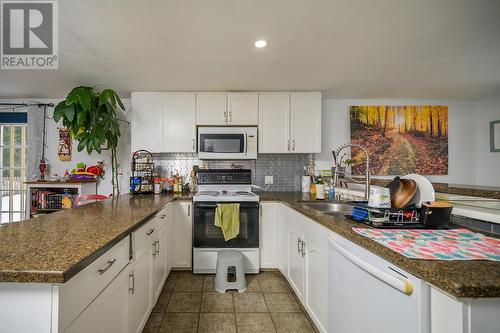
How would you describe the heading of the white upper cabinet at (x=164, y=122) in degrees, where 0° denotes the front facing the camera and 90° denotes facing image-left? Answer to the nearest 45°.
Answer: approximately 0°

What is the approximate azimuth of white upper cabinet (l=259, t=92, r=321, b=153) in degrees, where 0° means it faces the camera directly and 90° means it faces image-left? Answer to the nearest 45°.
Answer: approximately 0°

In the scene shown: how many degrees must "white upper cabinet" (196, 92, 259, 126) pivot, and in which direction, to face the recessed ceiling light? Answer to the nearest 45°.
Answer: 0° — it already faces it

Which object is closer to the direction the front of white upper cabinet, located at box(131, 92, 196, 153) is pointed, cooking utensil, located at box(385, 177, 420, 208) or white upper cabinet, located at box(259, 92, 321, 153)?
the cooking utensil

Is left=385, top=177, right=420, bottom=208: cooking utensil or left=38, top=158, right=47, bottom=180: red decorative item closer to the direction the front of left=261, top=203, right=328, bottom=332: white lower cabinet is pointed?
the red decorative item

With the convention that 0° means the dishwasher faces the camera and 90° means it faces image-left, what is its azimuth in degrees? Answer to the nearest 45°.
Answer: approximately 45°

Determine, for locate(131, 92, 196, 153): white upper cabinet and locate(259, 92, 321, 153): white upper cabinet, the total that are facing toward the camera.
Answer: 2
